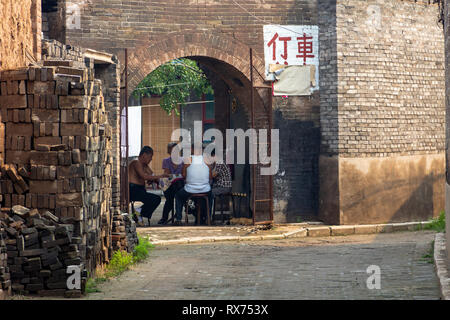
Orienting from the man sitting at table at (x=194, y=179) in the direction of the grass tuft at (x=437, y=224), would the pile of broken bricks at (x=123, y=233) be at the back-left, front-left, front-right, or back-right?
back-right

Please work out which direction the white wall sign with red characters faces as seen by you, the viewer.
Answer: facing the viewer

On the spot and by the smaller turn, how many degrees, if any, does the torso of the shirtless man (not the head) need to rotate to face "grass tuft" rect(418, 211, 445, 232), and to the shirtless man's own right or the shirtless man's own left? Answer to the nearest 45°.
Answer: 0° — they already face it

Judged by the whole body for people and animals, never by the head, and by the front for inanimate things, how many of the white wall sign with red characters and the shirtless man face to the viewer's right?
1

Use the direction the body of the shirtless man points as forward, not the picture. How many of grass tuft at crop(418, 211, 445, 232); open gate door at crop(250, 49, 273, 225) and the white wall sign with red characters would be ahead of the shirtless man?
3

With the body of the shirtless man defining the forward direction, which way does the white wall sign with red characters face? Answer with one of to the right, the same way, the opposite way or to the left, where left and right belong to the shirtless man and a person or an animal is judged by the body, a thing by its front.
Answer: to the right

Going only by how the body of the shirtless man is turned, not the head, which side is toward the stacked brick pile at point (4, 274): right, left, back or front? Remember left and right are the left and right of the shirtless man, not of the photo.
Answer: right

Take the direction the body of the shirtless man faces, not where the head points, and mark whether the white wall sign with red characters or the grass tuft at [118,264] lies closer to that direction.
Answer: the white wall sign with red characters

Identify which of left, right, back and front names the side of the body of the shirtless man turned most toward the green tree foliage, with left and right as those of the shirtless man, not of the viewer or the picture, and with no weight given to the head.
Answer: left

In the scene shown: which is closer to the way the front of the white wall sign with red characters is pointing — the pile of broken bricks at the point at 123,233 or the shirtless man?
the pile of broken bricks

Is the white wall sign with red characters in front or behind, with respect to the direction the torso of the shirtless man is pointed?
in front

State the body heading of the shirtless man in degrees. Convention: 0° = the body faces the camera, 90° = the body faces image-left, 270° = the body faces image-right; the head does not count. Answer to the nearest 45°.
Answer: approximately 270°
